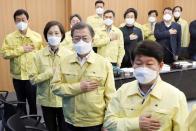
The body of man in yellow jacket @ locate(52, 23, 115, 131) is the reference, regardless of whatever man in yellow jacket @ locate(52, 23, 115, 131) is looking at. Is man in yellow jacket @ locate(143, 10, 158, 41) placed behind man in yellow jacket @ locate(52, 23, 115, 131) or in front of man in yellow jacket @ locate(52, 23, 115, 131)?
behind

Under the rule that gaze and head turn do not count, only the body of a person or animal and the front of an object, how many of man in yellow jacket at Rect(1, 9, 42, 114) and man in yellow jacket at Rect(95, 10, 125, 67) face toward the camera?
2

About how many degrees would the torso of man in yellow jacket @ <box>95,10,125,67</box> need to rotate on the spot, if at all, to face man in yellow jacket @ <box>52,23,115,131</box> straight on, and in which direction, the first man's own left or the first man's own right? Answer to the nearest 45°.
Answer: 0° — they already face them

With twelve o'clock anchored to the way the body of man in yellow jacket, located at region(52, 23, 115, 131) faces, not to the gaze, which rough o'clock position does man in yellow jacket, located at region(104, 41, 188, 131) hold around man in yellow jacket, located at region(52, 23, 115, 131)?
man in yellow jacket, located at region(104, 41, 188, 131) is roughly at 11 o'clock from man in yellow jacket, located at region(52, 23, 115, 131).

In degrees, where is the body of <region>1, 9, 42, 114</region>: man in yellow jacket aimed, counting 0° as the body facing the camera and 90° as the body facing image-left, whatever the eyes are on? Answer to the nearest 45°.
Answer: approximately 0°
